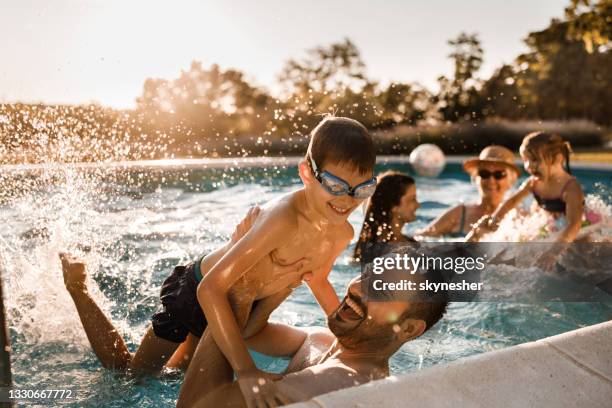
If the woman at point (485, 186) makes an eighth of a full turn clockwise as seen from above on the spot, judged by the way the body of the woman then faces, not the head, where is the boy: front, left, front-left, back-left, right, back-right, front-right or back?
front-left

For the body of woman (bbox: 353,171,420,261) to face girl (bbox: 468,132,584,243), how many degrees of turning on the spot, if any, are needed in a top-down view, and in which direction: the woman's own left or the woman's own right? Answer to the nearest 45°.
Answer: approximately 45° to the woman's own left

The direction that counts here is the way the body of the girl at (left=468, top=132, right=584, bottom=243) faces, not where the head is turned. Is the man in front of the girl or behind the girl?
in front

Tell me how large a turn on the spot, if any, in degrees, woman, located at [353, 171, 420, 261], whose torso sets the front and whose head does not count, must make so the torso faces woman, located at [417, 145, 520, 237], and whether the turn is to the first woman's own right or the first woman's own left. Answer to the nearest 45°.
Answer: approximately 45° to the first woman's own left

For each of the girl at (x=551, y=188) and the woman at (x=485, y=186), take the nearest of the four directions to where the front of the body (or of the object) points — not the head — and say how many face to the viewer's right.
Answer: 0

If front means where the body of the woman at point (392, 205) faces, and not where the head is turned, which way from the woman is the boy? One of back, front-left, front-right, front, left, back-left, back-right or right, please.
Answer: right

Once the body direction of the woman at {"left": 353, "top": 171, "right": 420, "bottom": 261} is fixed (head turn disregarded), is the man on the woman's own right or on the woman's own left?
on the woman's own right

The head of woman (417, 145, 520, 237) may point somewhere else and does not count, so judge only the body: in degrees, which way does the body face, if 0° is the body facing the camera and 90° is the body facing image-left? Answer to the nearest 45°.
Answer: approximately 0°

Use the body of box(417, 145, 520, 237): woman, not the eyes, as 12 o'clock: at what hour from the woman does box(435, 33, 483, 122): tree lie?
The tree is roughly at 6 o'clock from the woman.

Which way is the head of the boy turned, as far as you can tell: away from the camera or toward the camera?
toward the camera

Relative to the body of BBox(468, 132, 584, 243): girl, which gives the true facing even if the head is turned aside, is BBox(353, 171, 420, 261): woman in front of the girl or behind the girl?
in front

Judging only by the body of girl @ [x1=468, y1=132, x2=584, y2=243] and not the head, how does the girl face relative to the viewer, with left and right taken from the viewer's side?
facing the viewer and to the left of the viewer

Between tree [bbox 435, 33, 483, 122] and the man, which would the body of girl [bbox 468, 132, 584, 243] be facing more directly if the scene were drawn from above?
the man
